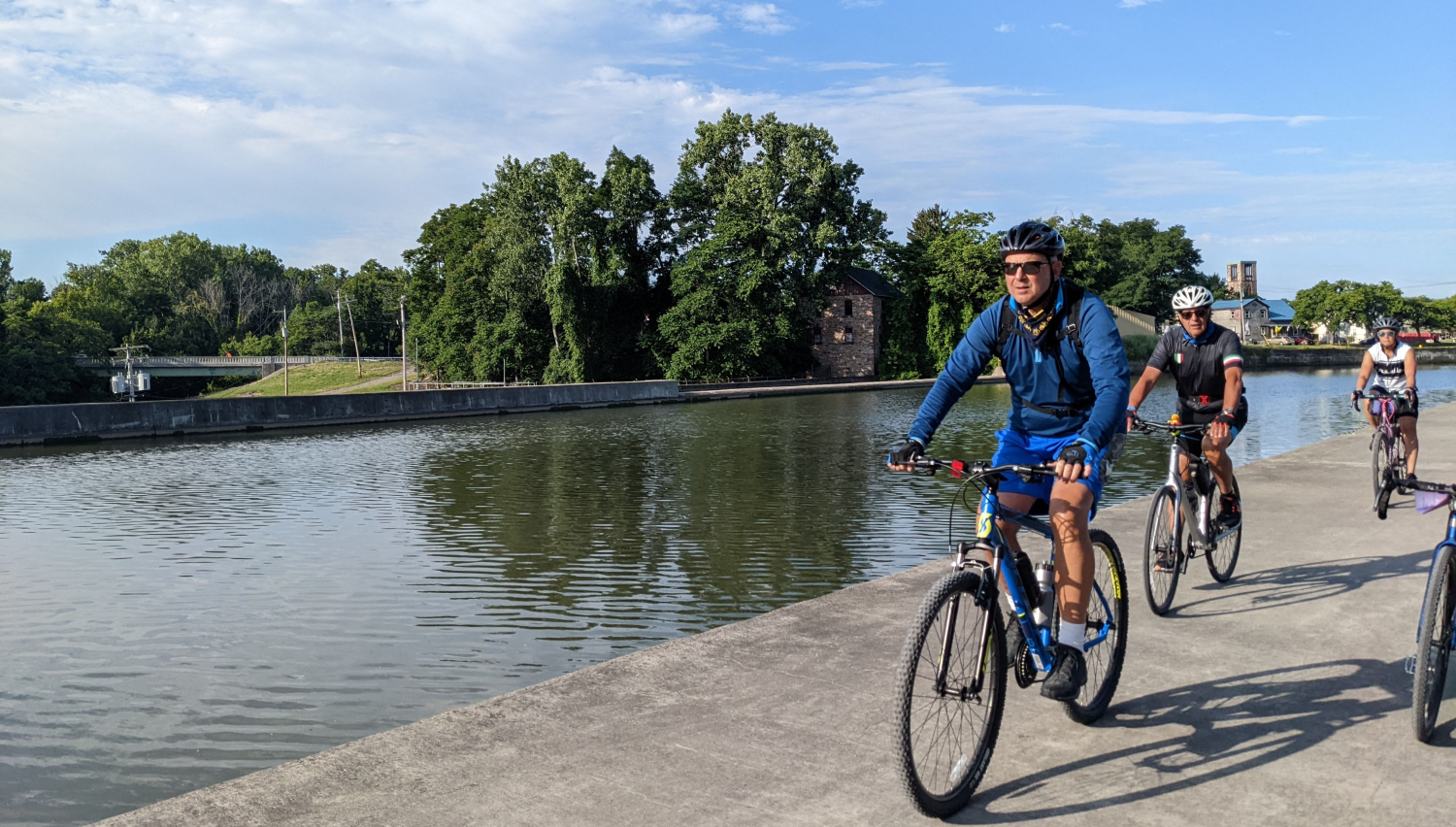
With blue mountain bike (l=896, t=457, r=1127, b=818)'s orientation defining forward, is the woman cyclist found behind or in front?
behind

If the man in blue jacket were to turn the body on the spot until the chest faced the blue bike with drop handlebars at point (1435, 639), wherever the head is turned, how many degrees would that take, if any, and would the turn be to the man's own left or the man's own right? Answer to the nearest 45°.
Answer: approximately 135° to the man's own left

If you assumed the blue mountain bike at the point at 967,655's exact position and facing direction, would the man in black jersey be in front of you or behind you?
behind

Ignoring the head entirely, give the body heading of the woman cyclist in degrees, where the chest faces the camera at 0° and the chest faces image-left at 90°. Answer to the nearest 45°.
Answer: approximately 0°

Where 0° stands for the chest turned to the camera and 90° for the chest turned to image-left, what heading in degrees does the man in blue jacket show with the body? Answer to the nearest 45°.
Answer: approximately 45°

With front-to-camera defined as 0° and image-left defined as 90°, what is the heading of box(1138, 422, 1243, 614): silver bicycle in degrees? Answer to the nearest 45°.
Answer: approximately 45°

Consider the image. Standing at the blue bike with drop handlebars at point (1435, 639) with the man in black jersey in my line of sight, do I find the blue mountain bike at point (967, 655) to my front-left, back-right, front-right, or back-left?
back-left

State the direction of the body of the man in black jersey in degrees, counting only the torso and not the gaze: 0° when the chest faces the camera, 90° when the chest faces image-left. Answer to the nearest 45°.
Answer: approximately 45°

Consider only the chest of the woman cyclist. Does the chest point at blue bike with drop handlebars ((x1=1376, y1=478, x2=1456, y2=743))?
yes

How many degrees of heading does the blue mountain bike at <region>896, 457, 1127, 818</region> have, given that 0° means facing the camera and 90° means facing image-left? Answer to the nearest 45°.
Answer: approximately 45°

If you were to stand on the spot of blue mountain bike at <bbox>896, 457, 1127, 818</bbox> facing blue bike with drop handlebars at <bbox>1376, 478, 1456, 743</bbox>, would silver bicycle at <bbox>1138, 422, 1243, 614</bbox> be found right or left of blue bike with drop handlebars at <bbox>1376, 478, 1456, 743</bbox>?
left

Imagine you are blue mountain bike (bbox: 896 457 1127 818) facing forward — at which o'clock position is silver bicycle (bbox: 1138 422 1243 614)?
The silver bicycle is roughly at 5 o'clock from the blue mountain bike.

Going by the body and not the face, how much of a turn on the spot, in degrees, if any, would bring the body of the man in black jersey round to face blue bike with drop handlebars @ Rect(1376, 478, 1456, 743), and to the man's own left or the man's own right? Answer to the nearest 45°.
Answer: approximately 45° to the man's own left

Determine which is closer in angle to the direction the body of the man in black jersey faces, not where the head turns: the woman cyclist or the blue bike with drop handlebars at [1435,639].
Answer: the blue bike with drop handlebars
